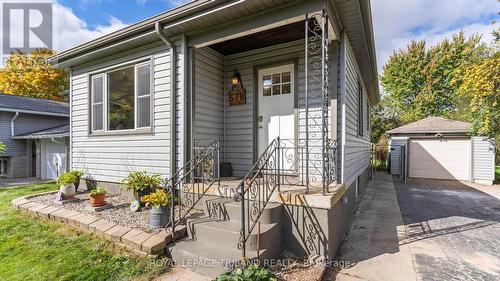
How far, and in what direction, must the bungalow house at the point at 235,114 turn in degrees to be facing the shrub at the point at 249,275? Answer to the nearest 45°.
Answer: approximately 45° to its left

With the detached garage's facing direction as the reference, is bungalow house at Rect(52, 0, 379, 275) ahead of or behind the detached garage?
ahead

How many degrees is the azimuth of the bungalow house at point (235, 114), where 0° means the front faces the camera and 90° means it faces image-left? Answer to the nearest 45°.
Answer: approximately 45°

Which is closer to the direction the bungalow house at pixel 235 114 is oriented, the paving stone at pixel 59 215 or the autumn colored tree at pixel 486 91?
the paving stone

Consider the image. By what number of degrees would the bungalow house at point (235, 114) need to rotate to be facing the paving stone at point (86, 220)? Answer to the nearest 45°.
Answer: approximately 45° to its right

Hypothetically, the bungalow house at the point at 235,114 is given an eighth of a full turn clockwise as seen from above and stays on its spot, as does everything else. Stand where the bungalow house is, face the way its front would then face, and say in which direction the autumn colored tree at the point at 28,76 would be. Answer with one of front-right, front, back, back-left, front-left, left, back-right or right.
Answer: front-right

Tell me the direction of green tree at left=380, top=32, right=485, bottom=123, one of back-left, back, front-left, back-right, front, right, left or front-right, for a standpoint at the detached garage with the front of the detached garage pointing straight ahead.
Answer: back

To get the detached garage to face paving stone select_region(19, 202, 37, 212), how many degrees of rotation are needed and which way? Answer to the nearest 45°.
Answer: approximately 45° to its right

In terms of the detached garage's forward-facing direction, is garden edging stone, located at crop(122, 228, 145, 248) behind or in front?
in front

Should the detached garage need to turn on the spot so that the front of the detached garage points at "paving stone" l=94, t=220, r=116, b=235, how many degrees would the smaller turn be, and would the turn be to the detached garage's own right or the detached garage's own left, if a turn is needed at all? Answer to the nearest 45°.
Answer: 0° — it already faces it

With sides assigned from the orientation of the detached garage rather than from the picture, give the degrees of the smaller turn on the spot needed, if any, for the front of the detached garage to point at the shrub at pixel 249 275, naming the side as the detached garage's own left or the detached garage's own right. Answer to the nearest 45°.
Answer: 0° — it already faces it

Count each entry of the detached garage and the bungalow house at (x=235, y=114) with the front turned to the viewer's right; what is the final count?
0
